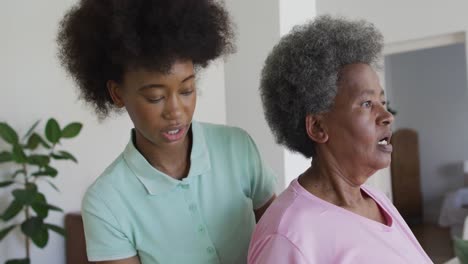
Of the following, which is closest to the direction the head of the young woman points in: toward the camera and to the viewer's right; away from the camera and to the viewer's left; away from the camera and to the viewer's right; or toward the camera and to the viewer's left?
toward the camera and to the viewer's right

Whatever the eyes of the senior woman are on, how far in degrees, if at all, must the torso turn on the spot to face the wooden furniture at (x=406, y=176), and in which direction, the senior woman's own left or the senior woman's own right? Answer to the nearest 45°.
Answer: approximately 135° to the senior woman's own left

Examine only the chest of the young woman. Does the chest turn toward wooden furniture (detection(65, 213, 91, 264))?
no

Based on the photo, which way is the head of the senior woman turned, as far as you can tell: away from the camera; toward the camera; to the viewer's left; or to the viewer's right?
to the viewer's right

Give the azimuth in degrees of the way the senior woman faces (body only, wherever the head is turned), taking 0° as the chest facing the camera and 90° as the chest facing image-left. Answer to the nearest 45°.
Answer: approximately 315°

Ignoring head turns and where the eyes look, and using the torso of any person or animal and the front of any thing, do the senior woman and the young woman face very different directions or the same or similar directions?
same or similar directions

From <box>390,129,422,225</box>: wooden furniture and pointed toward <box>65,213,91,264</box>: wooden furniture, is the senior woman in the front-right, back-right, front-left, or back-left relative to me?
front-left

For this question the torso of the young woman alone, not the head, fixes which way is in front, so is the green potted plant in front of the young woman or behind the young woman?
behind

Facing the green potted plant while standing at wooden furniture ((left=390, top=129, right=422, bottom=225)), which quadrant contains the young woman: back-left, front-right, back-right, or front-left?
front-left

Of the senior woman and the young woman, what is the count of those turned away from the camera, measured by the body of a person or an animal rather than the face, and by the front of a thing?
0

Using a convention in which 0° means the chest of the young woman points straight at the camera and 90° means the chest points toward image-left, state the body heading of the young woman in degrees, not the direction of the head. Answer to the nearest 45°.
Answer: approximately 315°

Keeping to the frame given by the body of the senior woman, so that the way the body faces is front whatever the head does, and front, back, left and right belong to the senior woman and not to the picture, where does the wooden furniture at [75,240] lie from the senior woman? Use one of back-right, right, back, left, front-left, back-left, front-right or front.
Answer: back
